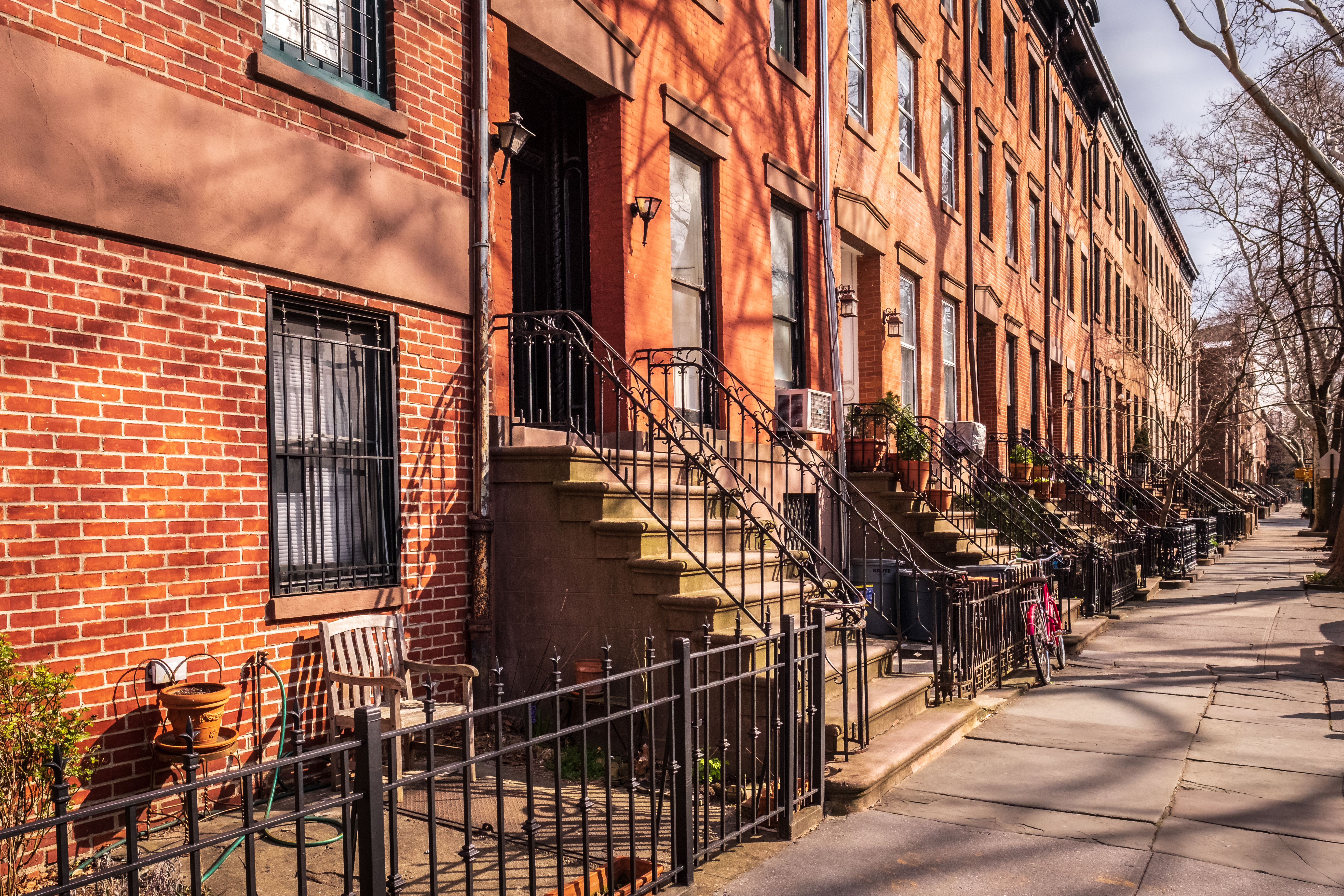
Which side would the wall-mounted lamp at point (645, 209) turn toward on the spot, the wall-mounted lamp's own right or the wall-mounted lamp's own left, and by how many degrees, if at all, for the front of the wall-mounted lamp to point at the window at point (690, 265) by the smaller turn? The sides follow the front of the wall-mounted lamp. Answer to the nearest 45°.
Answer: approximately 135° to the wall-mounted lamp's own left

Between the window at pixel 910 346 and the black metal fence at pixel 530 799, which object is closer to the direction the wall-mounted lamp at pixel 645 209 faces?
the black metal fence

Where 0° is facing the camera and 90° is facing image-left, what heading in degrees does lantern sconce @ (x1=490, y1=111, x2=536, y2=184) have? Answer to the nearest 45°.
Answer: approximately 315°

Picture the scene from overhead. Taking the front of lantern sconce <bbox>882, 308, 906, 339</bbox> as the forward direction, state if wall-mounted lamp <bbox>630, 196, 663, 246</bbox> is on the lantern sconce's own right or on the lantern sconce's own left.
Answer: on the lantern sconce's own right

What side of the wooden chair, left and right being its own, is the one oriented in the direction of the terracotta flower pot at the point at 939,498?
left

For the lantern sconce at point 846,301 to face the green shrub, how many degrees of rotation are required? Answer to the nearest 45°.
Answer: approximately 45° to its right
